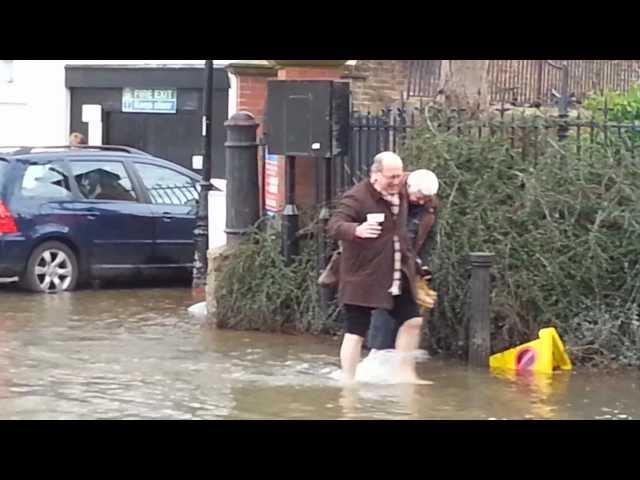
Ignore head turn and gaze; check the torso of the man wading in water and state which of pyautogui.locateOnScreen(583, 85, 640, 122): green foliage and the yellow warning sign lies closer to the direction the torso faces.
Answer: the yellow warning sign

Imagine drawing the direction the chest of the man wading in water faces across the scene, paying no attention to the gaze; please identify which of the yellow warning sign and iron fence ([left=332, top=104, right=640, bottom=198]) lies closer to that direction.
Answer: the yellow warning sign

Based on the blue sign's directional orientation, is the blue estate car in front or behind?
in front

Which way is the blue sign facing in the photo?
toward the camera

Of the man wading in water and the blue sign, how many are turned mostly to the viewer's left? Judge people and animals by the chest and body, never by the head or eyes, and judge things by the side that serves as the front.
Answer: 0

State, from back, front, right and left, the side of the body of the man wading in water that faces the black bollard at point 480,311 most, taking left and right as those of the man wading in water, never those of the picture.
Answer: left

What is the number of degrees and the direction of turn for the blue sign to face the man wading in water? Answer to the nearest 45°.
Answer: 0° — it already faces them

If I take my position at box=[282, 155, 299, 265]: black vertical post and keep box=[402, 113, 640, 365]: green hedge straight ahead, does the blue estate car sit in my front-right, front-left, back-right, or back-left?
back-left
